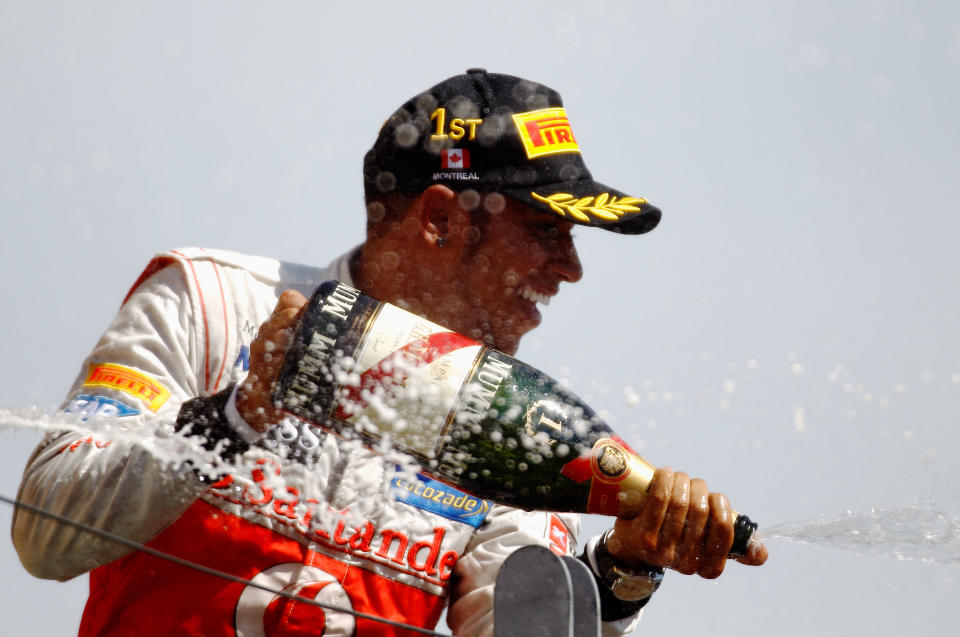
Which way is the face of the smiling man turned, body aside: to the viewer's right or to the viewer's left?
to the viewer's right

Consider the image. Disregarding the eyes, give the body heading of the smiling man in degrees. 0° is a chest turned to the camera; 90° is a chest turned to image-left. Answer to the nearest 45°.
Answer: approximately 315°
